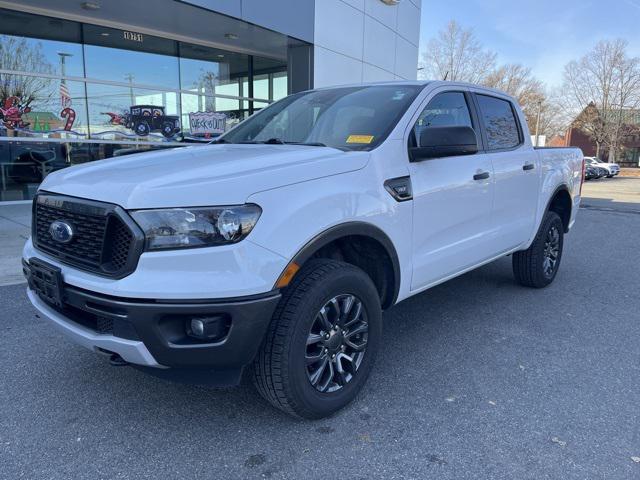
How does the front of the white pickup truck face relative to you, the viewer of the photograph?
facing the viewer and to the left of the viewer

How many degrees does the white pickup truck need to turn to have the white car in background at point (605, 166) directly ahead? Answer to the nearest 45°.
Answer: approximately 180°

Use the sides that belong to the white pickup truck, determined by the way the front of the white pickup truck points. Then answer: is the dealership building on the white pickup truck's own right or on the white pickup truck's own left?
on the white pickup truck's own right

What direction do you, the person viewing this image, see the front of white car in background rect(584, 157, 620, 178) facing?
facing the viewer and to the right of the viewer

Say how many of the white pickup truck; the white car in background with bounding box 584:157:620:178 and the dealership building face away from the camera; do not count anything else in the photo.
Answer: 0

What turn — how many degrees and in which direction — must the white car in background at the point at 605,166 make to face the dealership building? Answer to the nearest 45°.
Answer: approximately 45° to its right
